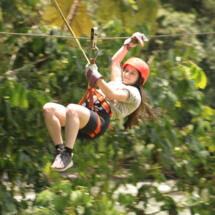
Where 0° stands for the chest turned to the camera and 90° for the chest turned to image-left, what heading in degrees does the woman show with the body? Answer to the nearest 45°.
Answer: approximately 45°

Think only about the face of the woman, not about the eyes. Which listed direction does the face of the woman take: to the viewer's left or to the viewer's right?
to the viewer's left
